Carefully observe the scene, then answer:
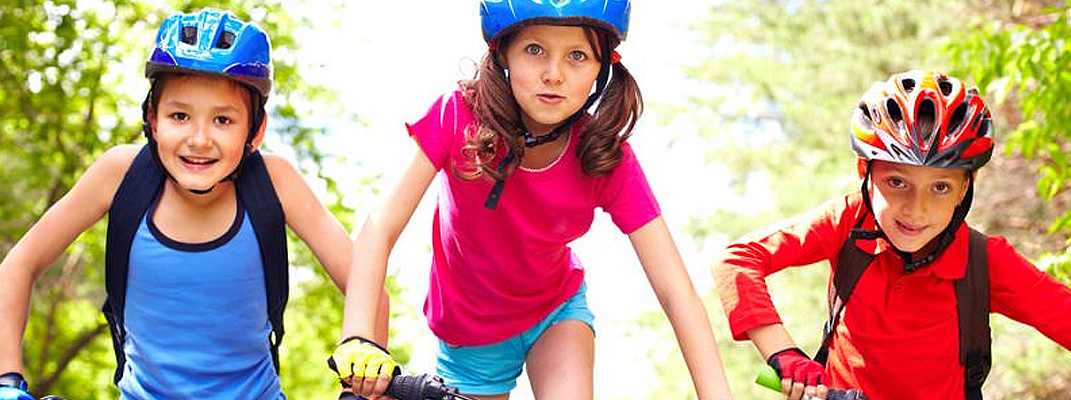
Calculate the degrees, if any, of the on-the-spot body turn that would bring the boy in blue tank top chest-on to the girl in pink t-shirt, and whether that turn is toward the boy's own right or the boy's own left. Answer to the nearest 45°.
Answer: approximately 90° to the boy's own left

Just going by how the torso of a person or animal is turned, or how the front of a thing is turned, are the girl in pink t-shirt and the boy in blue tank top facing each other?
no

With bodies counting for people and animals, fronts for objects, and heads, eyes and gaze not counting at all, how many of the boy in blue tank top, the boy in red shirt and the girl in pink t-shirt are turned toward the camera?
3

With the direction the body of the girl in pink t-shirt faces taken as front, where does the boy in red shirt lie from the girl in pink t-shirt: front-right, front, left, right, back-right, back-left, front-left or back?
left

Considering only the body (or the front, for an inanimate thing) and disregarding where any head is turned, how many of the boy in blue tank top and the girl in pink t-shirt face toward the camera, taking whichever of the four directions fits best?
2

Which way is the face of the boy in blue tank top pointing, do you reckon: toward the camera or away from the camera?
toward the camera

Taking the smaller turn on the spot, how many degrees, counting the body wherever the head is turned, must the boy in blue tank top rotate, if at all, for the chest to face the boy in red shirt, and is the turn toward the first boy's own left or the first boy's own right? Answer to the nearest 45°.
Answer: approximately 90° to the first boy's own left

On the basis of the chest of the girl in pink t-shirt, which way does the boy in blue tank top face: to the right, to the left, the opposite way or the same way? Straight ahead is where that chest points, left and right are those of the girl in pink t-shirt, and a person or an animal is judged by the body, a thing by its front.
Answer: the same way

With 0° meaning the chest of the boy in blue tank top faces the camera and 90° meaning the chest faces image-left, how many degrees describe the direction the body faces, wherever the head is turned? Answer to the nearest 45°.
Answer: approximately 0°

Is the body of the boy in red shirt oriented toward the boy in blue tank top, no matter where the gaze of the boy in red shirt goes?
no

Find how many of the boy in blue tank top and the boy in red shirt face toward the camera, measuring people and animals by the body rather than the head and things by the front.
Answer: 2

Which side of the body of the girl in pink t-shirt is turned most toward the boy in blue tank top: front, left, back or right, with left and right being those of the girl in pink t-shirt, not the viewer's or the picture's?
right

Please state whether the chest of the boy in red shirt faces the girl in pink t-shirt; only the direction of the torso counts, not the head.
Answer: no

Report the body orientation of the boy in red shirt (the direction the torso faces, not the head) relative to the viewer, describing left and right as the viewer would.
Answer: facing the viewer

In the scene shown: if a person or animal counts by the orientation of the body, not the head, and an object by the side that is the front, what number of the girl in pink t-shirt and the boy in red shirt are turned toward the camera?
2

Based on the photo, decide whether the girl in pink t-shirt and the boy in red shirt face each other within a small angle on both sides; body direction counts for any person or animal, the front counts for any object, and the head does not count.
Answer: no

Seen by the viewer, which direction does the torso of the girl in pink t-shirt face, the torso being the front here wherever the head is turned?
toward the camera
